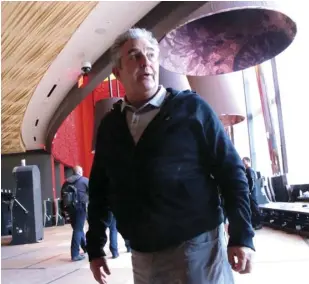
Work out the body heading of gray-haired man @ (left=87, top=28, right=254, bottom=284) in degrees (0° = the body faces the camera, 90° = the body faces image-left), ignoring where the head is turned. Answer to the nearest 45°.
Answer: approximately 45°

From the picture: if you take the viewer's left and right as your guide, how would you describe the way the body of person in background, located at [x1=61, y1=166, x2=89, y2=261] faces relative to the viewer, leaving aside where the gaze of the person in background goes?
facing away from the viewer and to the right of the viewer

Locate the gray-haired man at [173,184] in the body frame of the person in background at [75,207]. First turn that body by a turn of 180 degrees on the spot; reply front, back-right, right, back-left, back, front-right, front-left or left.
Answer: front-left

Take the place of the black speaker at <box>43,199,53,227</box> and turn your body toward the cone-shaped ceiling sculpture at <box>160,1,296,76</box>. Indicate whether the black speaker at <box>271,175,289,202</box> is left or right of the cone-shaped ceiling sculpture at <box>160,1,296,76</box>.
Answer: left
